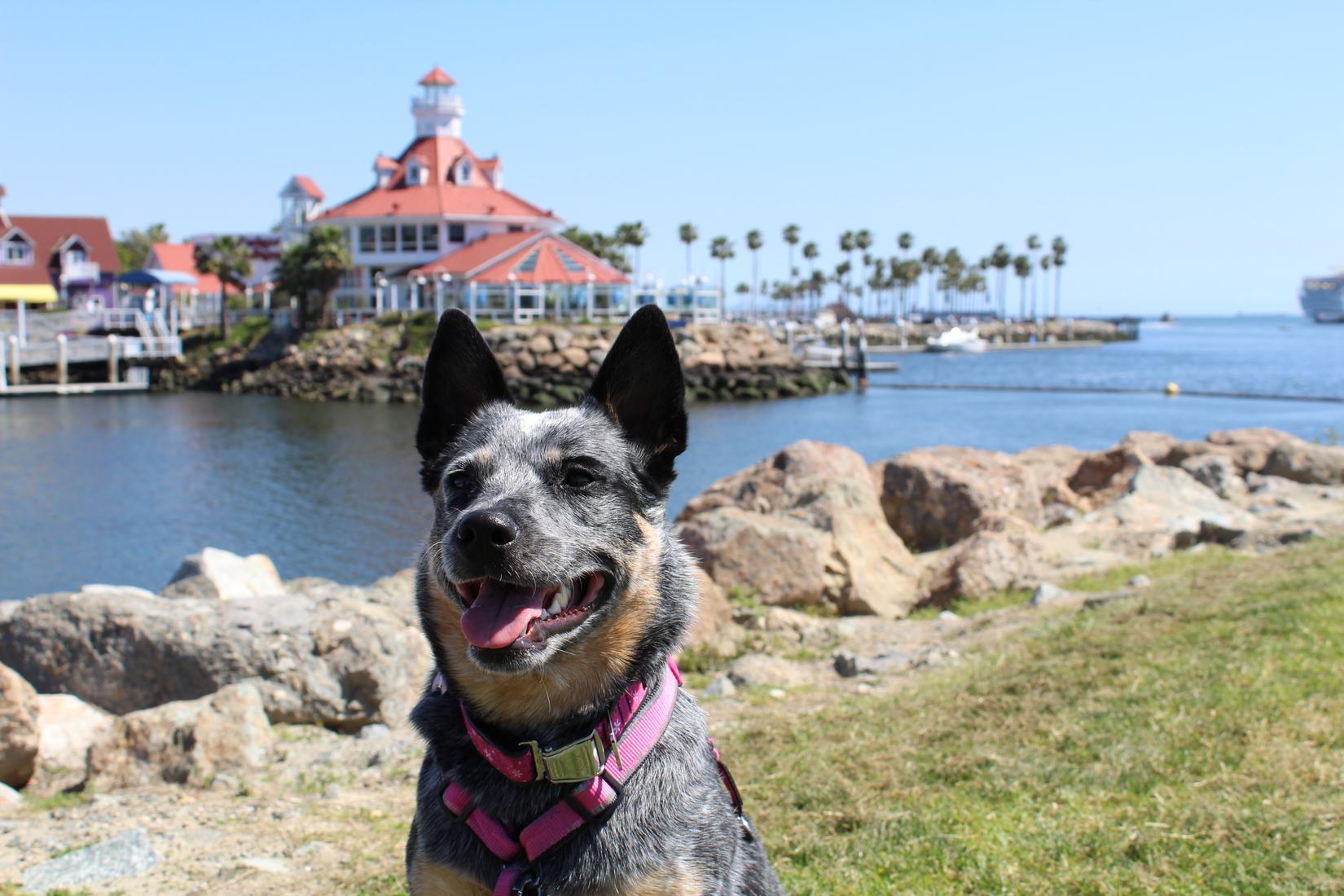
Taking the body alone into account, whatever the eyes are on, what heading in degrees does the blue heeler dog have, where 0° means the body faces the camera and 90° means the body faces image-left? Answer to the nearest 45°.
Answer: approximately 45°

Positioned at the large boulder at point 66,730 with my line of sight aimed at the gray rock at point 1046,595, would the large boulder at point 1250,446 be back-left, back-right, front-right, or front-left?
front-left

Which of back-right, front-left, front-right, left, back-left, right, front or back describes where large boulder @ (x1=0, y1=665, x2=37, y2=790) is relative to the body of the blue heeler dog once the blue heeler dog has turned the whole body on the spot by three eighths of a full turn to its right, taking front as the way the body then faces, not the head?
front-left

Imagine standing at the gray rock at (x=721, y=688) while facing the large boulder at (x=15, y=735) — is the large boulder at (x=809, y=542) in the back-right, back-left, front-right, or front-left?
back-right

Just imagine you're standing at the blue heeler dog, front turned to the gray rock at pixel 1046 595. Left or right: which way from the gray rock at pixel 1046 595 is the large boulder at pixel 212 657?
left

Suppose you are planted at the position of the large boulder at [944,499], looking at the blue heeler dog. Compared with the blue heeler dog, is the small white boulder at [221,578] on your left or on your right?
right

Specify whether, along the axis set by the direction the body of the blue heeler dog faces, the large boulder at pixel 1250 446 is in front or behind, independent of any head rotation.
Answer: behind

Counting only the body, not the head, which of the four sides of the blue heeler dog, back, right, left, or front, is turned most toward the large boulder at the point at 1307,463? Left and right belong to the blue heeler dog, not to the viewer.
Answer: back

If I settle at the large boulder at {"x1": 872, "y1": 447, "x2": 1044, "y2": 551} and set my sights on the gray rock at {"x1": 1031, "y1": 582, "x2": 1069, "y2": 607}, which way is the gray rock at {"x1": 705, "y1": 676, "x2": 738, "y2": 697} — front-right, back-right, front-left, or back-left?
front-right

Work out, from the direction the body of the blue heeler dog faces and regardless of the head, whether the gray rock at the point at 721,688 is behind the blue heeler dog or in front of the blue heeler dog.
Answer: behind

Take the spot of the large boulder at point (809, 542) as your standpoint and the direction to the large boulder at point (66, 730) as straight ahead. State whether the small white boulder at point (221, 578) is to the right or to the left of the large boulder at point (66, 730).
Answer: right

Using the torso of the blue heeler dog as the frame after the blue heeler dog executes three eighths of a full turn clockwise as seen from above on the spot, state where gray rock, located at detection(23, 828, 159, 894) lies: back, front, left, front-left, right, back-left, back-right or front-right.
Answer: front-left
